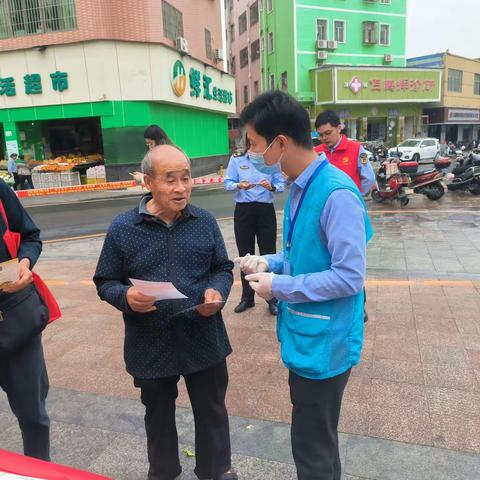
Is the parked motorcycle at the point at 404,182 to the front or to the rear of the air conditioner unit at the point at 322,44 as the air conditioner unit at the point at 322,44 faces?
to the front

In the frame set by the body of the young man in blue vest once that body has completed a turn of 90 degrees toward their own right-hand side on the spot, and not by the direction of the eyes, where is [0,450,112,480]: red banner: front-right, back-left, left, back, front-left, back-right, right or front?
back-left

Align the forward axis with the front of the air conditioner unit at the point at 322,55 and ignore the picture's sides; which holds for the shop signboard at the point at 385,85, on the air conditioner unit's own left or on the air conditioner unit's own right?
on the air conditioner unit's own left

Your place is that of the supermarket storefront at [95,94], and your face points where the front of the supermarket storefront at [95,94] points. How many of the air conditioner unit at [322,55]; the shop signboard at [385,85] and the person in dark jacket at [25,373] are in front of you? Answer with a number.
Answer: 1

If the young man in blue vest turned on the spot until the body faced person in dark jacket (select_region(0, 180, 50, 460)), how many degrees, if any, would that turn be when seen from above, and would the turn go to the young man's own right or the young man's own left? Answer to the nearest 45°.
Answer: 0° — they already face them

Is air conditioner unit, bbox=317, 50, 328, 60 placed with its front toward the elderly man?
yes

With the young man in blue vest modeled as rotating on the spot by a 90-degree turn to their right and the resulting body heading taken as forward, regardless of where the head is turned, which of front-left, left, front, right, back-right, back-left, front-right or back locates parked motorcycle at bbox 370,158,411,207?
front

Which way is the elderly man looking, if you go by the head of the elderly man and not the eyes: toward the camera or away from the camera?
toward the camera

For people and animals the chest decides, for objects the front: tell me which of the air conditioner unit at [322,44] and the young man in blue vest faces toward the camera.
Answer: the air conditioner unit

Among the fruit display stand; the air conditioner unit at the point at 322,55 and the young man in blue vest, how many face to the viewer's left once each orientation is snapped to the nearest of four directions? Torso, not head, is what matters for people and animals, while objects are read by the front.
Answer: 1

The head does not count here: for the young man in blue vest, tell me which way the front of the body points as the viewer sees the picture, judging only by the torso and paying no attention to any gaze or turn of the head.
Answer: to the viewer's left

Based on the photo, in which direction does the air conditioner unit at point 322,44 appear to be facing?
toward the camera

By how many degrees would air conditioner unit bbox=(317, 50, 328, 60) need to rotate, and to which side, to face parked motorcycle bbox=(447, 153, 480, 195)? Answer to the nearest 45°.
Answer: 0° — it already faces it

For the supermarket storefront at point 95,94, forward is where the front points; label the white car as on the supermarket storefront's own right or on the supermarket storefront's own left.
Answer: on the supermarket storefront's own left

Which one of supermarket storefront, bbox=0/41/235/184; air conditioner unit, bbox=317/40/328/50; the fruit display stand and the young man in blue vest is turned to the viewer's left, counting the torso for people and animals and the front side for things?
the young man in blue vest

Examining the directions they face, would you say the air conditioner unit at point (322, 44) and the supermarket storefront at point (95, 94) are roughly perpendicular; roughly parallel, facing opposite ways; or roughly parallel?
roughly parallel

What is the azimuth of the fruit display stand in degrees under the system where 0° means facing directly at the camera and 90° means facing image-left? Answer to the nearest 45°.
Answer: approximately 0°

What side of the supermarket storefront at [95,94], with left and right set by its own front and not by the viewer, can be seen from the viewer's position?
front
